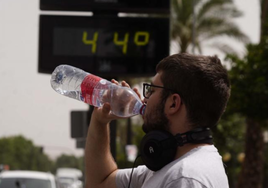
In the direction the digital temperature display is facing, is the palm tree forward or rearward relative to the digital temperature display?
rearward

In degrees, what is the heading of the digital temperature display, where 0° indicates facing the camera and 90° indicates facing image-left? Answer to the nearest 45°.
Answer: approximately 0°
